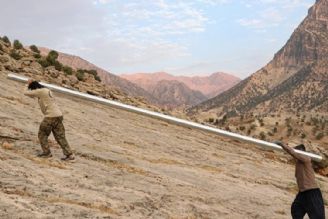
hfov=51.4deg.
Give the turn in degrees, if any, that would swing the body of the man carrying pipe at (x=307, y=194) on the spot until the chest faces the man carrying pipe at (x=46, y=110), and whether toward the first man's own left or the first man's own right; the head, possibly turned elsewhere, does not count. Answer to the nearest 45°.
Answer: approximately 45° to the first man's own left

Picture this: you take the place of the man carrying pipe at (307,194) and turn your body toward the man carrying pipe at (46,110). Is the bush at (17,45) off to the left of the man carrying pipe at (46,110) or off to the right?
right

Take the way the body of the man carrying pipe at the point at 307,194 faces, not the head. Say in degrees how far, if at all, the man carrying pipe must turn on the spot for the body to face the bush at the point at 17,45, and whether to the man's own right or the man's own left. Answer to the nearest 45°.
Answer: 0° — they already face it

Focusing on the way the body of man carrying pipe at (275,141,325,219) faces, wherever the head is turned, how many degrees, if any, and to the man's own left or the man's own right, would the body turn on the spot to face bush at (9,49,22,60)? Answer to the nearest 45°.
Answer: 0° — they already face it

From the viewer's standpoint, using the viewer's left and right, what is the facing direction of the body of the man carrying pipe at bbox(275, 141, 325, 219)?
facing away from the viewer and to the left of the viewer
